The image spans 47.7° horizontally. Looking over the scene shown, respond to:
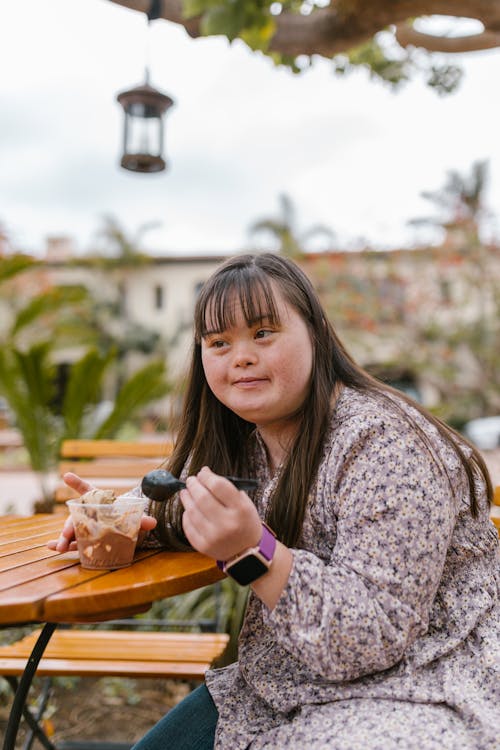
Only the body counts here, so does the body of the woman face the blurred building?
no

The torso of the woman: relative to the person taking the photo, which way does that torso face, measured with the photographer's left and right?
facing the viewer and to the left of the viewer

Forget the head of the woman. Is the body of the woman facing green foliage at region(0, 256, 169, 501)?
no
